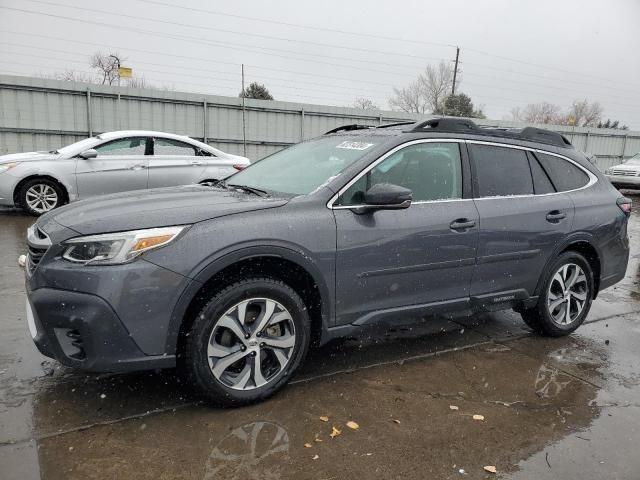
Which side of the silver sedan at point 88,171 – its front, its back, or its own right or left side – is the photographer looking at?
left

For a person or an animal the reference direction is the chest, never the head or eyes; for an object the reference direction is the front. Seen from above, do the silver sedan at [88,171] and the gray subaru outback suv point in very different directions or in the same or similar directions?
same or similar directions

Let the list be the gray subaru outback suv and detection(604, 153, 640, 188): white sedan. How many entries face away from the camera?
0

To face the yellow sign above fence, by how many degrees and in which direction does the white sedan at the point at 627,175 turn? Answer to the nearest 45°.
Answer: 0° — it already faces it

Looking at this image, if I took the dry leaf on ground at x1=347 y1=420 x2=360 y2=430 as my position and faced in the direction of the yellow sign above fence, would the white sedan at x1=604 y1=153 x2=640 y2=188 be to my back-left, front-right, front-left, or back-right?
front-right

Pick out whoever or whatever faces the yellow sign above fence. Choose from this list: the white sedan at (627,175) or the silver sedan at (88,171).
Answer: the white sedan at (627,175)

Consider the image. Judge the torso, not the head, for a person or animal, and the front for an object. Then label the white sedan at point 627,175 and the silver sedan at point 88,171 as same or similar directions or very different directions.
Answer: same or similar directions

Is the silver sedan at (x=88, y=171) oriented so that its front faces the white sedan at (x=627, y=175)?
no

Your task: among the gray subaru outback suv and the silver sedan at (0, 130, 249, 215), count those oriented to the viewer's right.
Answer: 0

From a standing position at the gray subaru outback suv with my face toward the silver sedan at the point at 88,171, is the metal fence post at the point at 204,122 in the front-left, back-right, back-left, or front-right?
front-right

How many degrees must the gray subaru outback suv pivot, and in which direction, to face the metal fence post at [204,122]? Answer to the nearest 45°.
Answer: approximately 135° to its right

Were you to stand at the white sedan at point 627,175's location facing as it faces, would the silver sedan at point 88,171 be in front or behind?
in front

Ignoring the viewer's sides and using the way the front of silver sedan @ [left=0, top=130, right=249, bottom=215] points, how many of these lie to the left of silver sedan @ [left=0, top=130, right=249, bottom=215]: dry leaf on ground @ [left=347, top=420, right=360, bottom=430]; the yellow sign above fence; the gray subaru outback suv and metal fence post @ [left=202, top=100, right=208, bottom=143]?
2

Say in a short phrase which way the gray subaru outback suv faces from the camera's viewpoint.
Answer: facing the viewer and to the left of the viewer
